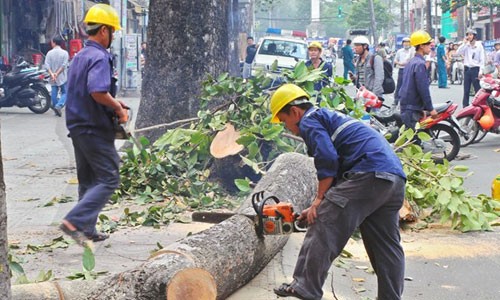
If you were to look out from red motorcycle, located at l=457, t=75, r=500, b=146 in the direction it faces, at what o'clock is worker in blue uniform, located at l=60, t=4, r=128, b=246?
The worker in blue uniform is roughly at 11 o'clock from the red motorcycle.

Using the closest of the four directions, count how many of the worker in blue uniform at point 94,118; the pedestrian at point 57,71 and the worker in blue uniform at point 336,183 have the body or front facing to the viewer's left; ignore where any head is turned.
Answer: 1

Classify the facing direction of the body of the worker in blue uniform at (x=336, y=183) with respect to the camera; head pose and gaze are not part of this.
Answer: to the viewer's left

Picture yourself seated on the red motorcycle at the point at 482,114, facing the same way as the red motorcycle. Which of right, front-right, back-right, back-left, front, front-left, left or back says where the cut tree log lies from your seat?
front-left

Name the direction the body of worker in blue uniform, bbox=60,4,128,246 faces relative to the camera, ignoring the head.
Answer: to the viewer's right

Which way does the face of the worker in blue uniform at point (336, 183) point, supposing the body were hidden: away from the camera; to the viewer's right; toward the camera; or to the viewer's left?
to the viewer's left

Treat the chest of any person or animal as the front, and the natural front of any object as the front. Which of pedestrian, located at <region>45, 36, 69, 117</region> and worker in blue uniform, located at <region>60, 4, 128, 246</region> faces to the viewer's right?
the worker in blue uniform

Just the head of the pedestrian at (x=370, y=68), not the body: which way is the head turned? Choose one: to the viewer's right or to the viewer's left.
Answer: to the viewer's left

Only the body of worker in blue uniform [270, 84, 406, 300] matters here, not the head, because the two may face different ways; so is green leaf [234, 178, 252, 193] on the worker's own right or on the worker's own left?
on the worker's own right

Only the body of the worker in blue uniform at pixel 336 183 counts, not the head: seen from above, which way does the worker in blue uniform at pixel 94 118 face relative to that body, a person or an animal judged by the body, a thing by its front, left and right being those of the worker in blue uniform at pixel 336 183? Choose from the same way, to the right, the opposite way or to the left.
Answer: the opposite way

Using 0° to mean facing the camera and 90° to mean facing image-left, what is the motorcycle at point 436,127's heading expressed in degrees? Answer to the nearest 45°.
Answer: approximately 135°
